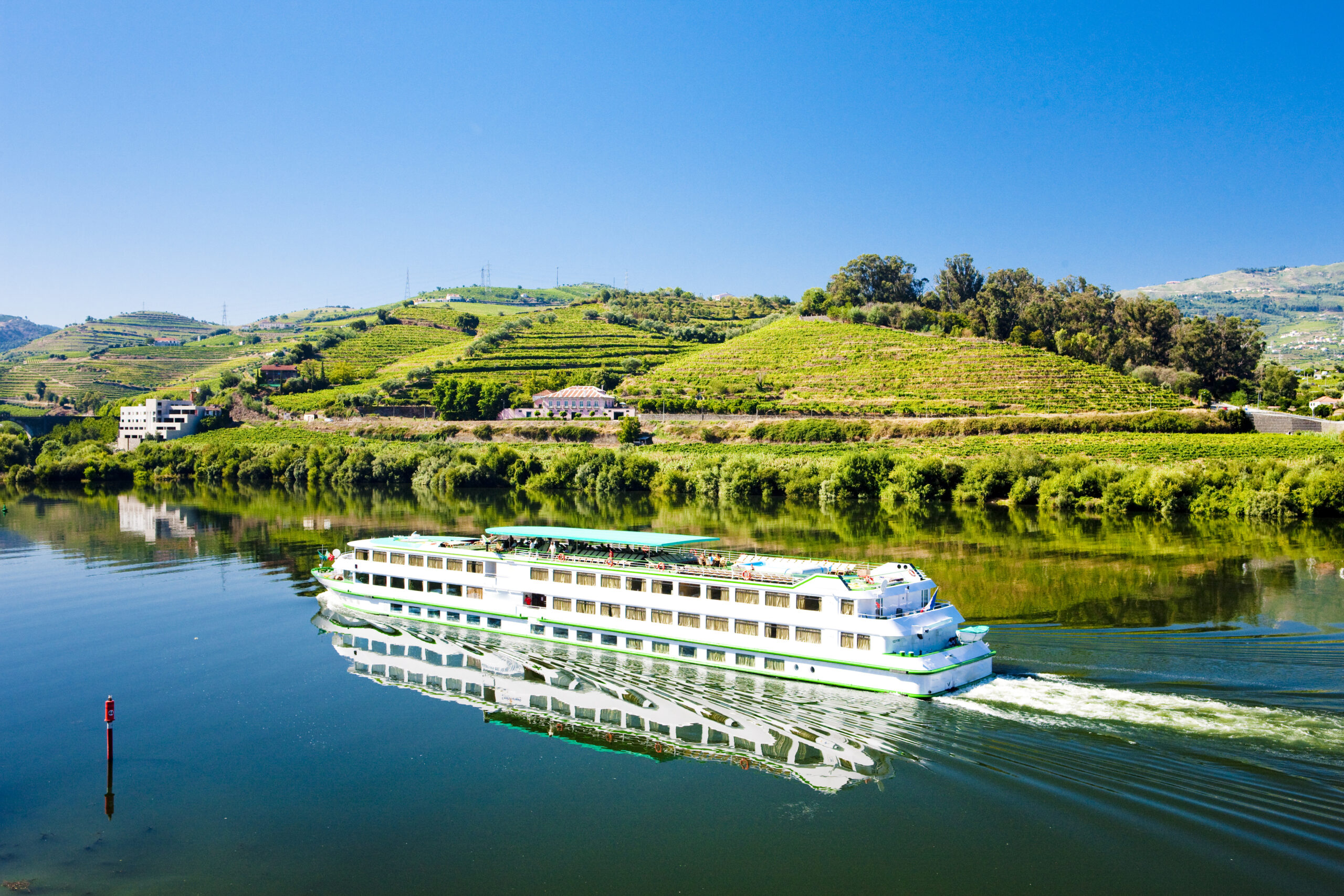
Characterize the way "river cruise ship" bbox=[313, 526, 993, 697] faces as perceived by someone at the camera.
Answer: facing away from the viewer and to the left of the viewer
